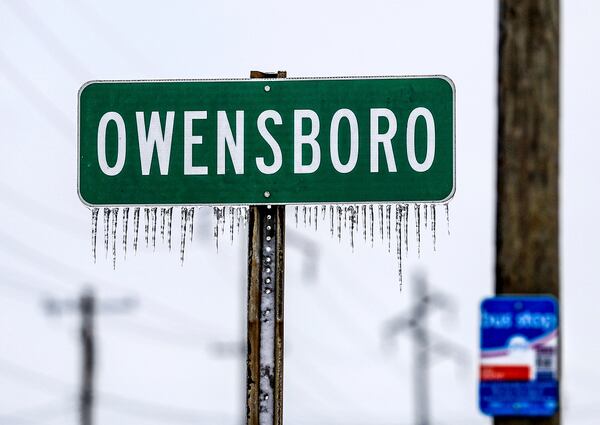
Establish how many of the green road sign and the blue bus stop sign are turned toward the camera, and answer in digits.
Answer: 2

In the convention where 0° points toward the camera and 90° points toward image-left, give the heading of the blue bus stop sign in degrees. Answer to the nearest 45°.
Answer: approximately 0°

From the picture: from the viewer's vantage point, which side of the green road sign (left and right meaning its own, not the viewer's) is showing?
front

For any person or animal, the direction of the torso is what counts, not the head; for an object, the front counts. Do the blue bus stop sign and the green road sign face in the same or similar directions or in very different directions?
same or similar directions

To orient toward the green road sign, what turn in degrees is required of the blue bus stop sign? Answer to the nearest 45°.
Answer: approximately 135° to its right
